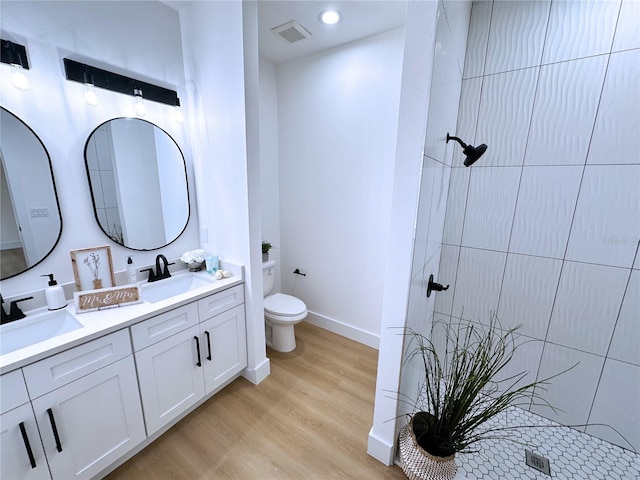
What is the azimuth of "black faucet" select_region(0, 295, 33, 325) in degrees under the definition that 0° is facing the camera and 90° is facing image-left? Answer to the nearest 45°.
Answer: approximately 315°

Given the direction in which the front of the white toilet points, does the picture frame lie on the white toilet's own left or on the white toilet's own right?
on the white toilet's own right

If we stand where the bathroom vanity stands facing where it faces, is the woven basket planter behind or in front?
in front

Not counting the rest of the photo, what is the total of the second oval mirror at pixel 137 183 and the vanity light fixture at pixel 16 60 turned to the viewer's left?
0

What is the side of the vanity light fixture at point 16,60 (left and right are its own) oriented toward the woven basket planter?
front

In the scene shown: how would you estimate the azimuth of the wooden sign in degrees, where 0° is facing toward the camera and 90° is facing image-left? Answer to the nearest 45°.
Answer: approximately 315°

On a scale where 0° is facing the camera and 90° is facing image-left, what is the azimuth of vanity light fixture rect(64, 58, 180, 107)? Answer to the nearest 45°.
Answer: approximately 315°
